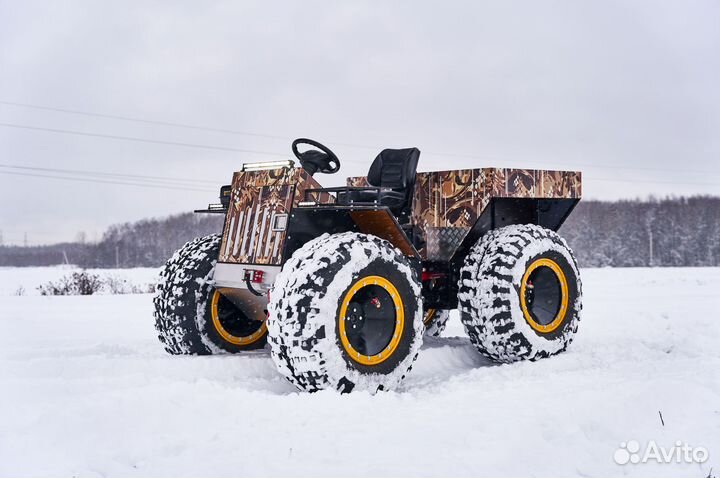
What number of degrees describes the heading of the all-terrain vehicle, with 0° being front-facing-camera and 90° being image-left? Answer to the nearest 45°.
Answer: approximately 45°
